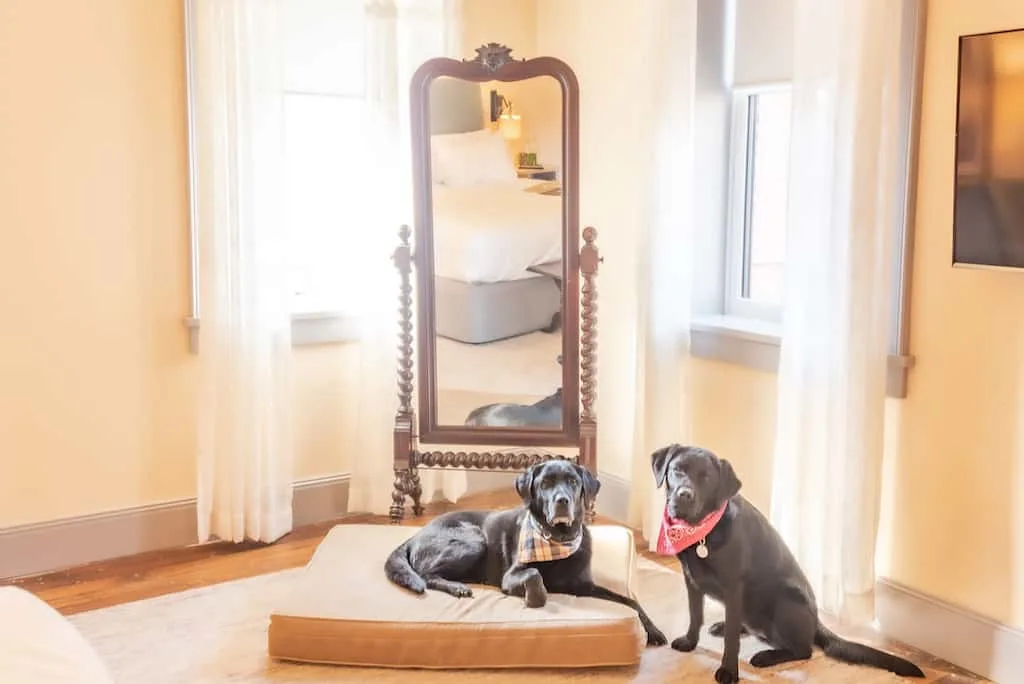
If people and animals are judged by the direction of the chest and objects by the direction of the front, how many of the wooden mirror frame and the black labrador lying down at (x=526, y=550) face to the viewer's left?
0

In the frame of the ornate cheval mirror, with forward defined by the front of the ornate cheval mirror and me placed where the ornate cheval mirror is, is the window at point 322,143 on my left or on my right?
on my right

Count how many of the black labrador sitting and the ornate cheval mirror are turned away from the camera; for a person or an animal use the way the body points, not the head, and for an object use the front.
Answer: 0

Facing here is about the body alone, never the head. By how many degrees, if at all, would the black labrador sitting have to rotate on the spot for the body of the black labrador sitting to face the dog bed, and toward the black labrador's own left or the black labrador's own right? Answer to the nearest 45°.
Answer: approximately 45° to the black labrador's own right

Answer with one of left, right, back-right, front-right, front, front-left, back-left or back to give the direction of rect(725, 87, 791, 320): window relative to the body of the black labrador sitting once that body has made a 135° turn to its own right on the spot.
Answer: front

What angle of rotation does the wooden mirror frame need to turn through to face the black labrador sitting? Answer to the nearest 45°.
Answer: approximately 45° to its left

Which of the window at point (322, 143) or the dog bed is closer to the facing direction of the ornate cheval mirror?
the dog bed

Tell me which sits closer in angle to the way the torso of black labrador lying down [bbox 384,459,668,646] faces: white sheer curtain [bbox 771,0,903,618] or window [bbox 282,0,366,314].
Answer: the white sheer curtain

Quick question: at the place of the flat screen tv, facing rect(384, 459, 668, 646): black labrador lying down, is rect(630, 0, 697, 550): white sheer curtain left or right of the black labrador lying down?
right

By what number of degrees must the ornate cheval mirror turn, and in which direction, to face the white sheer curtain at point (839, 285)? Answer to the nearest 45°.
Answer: approximately 45° to its left

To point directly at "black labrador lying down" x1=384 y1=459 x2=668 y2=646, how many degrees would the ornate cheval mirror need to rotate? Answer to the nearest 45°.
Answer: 0° — it already faces it

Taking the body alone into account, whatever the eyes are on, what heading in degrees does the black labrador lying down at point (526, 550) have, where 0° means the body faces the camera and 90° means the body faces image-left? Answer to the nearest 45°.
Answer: approximately 315°

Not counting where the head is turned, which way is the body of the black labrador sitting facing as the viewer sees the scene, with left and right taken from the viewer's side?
facing the viewer and to the left of the viewer

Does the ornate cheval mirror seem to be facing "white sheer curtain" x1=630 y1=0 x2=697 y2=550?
no

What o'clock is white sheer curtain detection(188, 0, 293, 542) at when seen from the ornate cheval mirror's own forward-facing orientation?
The white sheer curtain is roughly at 3 o'clock from the ornate cheval mirror.

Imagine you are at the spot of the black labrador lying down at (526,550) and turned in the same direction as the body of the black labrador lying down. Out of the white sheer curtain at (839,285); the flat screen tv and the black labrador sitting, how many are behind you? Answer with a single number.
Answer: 0

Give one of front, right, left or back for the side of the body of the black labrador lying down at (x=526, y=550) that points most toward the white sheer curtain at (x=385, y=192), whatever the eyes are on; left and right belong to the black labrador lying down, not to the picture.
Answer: back

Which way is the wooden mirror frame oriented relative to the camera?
toward the camera
